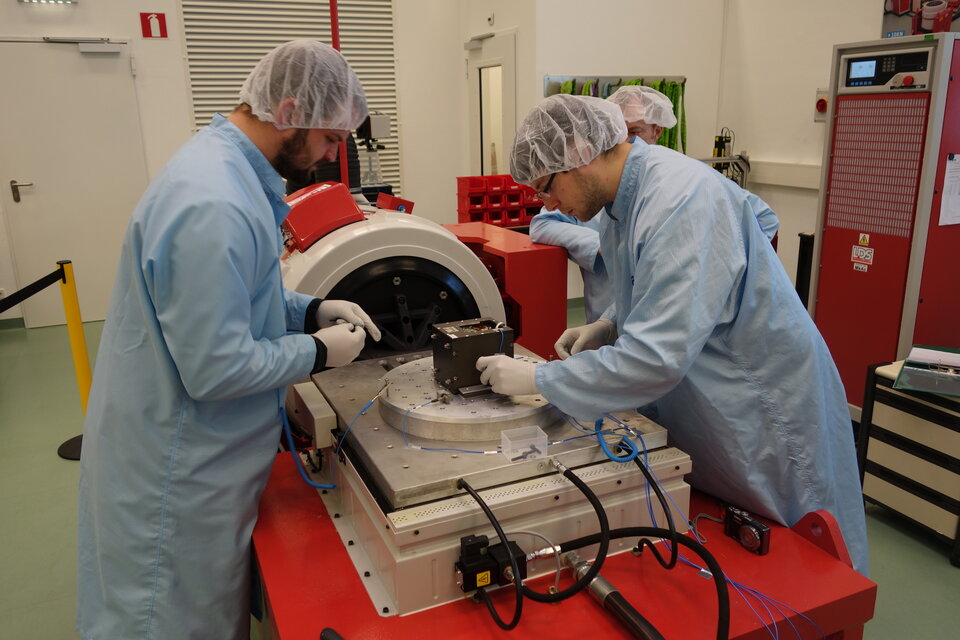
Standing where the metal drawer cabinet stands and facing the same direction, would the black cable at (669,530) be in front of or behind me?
in front

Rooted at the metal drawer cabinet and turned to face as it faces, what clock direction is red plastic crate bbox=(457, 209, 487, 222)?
The red plastic crate is roughly at 2 o'clock from the metal drawer cabinet.

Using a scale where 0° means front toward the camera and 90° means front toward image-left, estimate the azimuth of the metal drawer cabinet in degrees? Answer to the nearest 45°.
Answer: approximately 45°

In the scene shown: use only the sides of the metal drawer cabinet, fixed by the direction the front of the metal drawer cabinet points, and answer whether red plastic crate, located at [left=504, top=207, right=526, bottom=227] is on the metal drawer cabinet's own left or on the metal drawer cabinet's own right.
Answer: on the metal drawer cabinet's own right

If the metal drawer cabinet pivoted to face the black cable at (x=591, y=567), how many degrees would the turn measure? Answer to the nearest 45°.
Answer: approximately 45° to its left

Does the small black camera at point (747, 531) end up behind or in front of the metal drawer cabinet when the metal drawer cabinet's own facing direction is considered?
in front

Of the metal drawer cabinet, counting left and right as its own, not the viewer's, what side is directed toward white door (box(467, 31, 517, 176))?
right

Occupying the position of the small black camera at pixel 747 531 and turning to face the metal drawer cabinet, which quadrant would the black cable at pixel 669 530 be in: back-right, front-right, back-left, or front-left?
back-left

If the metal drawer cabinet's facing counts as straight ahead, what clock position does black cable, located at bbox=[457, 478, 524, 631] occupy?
The black cable is roughly at 11 o'clock from the metal drawer cabinet.

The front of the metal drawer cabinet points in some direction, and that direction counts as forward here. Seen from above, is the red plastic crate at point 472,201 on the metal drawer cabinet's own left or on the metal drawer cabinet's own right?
on the metal drawer cabinet's own right

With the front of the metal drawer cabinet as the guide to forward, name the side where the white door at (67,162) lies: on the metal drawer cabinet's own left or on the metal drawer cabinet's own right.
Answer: on the metal drawer cabinet's own right

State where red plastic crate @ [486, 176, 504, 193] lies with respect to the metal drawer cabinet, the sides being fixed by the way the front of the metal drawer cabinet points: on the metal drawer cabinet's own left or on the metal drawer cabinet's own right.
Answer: on the metal drawer cabinet's own right
